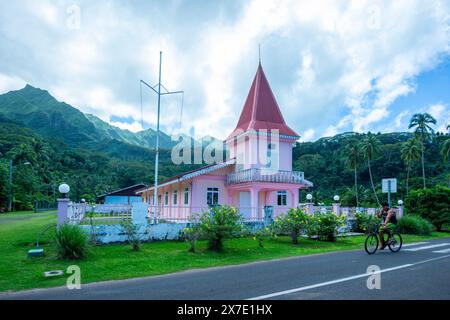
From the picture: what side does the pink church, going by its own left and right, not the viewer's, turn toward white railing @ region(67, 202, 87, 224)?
right

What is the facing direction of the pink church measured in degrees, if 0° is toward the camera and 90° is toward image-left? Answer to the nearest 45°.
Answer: approximately 315°

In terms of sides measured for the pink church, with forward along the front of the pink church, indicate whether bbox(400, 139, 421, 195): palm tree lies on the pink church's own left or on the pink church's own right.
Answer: on the pink church's own left

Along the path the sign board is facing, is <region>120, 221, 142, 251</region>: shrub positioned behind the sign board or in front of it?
in front

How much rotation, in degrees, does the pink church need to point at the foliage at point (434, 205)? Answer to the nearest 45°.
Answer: approximately 45° to its left

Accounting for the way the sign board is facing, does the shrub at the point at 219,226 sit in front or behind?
in front

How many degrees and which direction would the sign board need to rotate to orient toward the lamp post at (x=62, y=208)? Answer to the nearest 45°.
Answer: approximately 45° to its right
